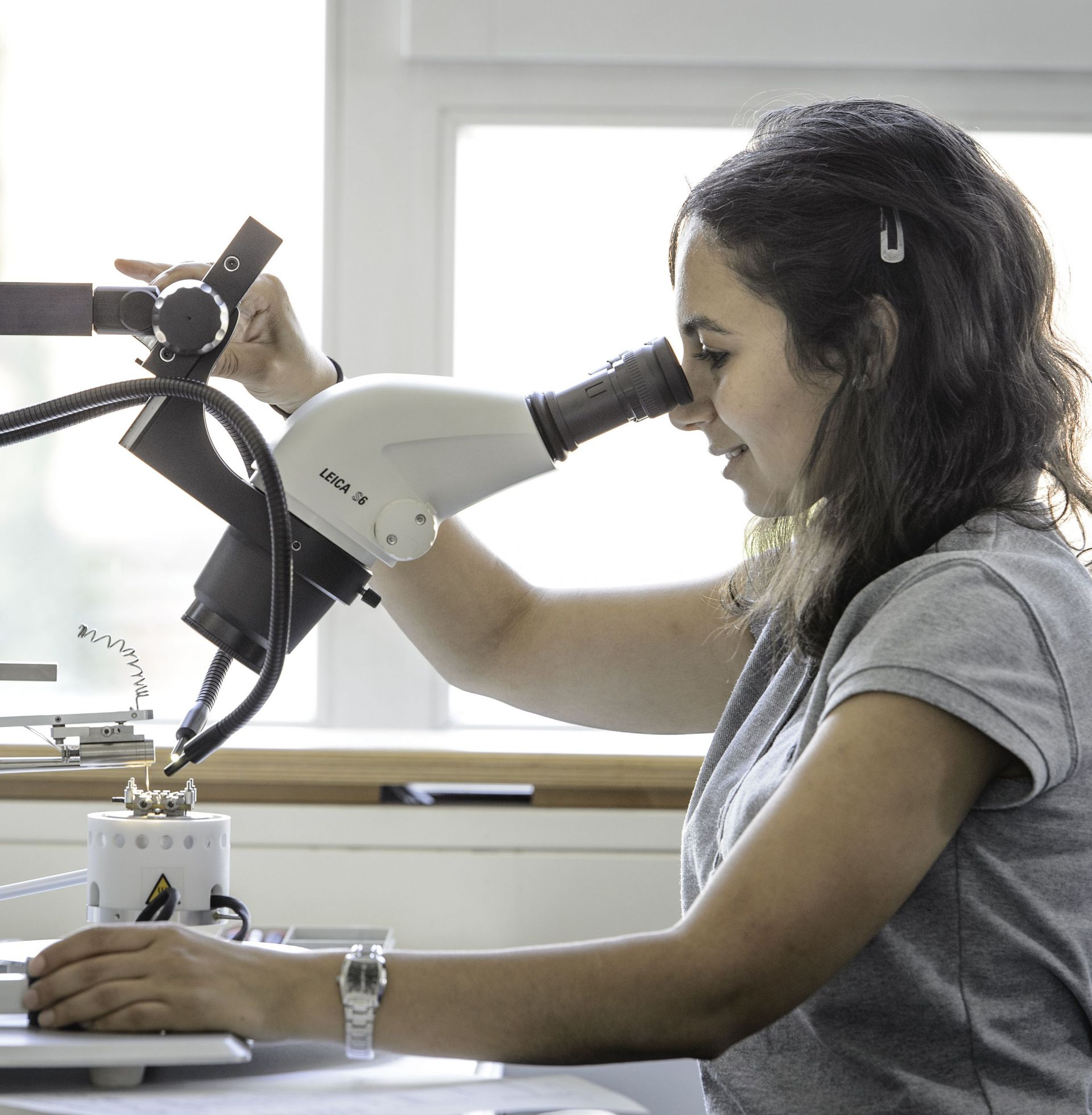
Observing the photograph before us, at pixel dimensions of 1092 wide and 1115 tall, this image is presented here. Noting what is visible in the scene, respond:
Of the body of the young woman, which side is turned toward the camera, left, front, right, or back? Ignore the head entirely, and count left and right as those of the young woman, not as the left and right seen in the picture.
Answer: left

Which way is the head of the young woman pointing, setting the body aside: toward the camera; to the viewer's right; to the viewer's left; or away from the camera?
to the viewer's left
